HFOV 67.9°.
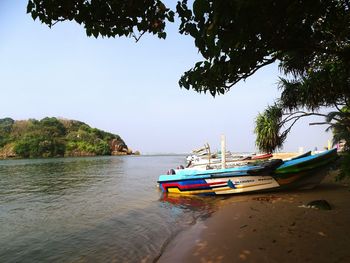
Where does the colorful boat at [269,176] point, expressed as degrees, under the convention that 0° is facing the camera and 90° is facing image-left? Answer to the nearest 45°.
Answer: approximately 270°
